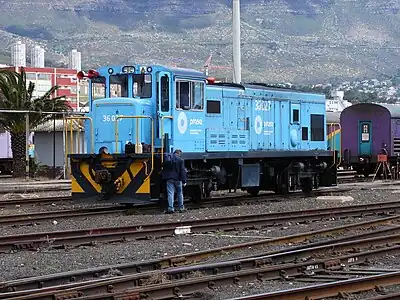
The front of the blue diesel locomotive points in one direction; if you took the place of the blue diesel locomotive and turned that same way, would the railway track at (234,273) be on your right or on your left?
on your left

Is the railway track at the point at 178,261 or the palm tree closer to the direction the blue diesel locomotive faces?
the railway track

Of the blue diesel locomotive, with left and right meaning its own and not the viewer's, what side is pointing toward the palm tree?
right

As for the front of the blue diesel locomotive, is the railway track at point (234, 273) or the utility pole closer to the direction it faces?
the railway track

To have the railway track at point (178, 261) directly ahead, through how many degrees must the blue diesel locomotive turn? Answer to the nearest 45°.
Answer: approximately 45° to its left

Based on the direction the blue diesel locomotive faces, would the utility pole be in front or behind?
behind
